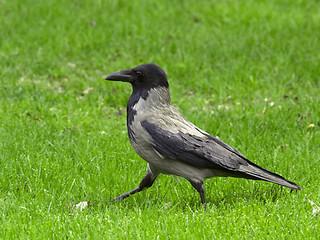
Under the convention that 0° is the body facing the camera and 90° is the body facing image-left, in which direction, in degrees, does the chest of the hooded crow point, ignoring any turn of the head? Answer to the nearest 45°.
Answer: approximately 90°
